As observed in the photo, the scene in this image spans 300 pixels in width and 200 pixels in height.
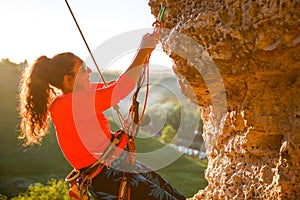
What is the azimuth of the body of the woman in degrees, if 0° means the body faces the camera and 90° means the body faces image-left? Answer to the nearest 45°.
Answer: approximately 270°

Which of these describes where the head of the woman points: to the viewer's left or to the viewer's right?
to the viewer's right
